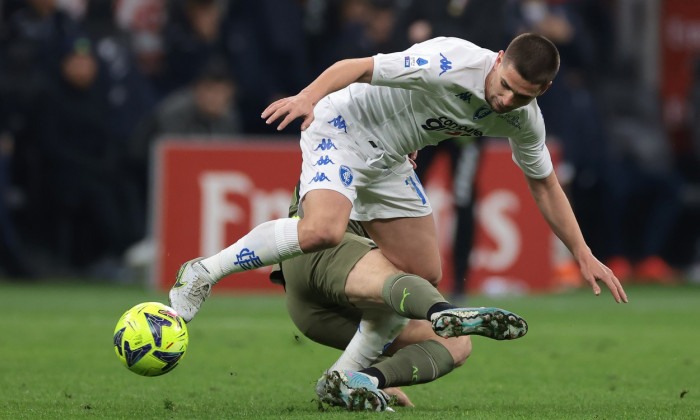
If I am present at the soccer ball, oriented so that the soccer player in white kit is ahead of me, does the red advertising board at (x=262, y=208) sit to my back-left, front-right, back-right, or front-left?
front-left

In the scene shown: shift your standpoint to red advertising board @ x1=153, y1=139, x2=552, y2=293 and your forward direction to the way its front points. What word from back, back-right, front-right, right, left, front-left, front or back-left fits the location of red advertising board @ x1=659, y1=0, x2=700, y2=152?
back-left

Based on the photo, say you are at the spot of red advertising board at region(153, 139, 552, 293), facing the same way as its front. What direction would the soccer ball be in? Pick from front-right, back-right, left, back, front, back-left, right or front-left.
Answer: front

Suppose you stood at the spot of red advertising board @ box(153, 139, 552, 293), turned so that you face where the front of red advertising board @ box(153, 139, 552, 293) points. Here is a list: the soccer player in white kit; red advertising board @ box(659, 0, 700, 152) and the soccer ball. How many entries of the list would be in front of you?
2

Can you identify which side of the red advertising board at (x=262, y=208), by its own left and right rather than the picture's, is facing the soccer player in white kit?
front

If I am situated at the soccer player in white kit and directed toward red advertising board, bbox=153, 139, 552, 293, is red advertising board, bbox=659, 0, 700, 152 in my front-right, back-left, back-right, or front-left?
front-right

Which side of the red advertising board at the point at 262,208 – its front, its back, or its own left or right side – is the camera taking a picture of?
front

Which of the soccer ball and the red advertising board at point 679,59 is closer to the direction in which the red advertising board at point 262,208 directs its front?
the soccer ball
